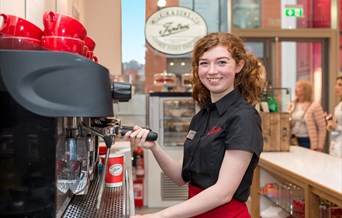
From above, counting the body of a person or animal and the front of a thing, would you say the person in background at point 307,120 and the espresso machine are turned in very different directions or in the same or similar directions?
very different directions

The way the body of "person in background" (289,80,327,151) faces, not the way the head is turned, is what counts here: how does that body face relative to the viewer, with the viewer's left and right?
facing the viewer and to the left of the viewer

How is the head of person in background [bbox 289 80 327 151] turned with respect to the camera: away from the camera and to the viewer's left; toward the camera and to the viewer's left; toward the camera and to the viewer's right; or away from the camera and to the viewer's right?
toward the camera and to the viewer's left

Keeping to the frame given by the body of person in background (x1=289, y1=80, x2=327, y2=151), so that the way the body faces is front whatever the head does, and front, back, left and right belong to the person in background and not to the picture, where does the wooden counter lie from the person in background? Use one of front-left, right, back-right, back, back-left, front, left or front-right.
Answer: front-left

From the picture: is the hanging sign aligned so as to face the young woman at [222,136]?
yes

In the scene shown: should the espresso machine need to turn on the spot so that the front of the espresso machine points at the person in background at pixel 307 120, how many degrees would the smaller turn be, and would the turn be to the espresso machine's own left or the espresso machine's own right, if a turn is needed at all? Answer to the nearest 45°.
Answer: approximately 45° to the espresso machine's own left

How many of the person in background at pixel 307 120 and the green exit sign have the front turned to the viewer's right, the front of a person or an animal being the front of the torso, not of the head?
0

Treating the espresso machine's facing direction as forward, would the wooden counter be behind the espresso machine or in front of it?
in front

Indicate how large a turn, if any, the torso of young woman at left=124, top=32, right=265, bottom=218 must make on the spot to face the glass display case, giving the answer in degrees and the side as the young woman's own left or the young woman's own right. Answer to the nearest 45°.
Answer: approximately 135° to the young woman's own right

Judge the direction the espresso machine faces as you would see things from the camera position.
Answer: facing to the right of the viewer

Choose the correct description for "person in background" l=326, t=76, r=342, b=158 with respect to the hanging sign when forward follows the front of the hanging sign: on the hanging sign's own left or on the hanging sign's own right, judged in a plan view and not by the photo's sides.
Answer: on the hanging sign's own left

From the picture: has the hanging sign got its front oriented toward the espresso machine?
yes
